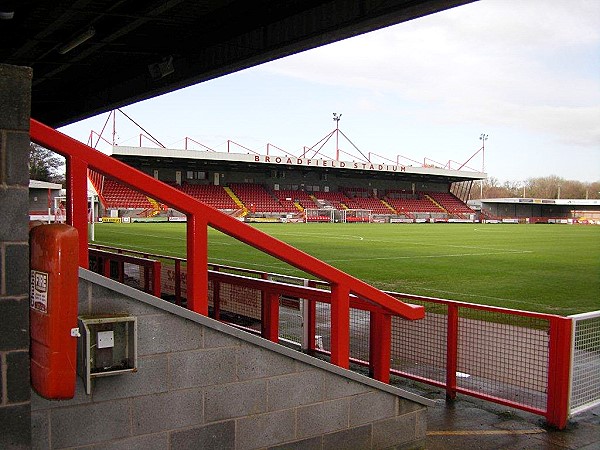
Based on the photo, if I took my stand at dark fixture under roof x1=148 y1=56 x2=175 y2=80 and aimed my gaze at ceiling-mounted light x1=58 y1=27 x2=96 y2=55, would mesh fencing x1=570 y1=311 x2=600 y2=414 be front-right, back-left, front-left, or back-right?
front-left

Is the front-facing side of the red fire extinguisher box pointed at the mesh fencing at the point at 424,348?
no

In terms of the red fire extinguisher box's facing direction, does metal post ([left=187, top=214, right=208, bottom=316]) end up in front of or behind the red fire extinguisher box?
behind

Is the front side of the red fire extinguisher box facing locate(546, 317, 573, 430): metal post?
no

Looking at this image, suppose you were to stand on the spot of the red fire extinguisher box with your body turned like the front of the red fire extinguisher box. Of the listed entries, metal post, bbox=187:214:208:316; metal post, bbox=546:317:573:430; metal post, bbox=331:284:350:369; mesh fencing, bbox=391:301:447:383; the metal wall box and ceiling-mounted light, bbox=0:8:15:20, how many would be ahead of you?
0

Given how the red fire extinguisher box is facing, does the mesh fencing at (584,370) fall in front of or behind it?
behind

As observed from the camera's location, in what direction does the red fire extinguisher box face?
facing the viewer and to the left of the viewer

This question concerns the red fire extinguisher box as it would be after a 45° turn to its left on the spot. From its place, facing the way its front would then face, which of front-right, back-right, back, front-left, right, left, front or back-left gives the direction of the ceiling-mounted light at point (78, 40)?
back

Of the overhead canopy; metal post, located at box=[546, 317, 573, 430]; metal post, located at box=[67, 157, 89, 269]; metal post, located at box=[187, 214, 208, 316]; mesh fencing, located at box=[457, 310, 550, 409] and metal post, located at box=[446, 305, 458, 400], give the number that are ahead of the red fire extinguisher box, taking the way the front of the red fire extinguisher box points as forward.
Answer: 0

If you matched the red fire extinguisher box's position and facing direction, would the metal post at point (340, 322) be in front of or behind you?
behind

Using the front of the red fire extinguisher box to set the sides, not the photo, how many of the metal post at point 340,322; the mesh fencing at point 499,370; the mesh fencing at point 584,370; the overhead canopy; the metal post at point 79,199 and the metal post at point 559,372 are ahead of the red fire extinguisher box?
0

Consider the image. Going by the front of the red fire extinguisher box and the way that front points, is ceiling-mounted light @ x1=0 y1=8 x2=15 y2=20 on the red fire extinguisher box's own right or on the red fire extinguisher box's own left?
on the red fire extinguisher box's own right

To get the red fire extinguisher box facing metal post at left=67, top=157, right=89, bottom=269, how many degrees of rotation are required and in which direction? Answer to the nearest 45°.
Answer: approximately 135° to its right
